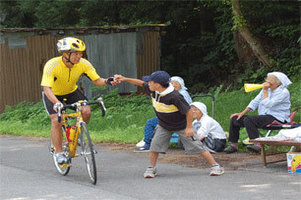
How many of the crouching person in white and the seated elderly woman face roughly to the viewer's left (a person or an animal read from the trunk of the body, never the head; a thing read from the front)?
2

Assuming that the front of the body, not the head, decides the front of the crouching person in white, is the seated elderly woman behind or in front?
behind

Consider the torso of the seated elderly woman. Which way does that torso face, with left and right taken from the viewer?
facing to the left of the viewer

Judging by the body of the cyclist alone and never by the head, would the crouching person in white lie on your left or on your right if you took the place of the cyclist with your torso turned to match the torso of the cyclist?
on your left

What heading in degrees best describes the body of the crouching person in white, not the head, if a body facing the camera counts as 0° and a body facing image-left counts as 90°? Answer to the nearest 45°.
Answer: approximately 90°

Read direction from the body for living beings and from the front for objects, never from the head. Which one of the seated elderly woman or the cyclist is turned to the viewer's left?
the seated elderly woman
